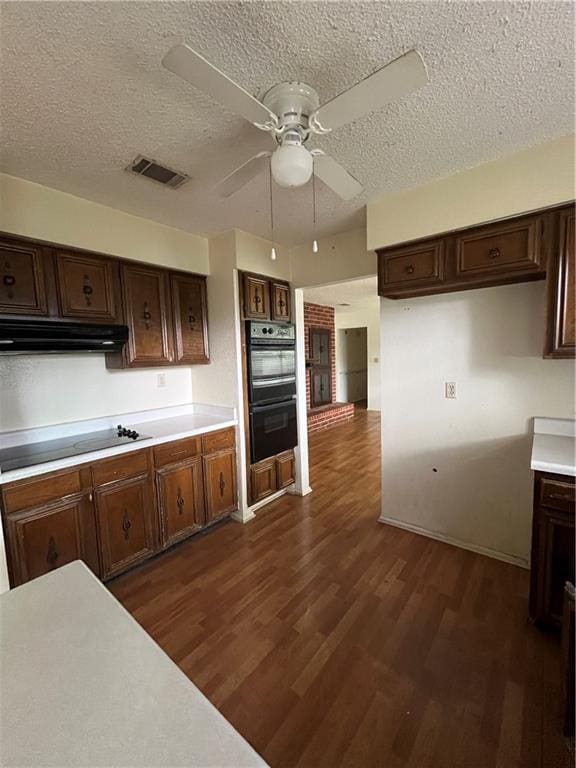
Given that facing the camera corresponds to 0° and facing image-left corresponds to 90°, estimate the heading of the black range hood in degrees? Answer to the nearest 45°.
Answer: approximately 315°

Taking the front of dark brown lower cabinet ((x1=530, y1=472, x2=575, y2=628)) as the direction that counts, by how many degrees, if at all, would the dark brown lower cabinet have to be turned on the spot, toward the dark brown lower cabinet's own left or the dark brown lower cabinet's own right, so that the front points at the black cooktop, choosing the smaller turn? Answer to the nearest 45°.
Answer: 0° — it already faces it

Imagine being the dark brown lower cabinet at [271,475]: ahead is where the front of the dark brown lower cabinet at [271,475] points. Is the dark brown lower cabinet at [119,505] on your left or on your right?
on your right

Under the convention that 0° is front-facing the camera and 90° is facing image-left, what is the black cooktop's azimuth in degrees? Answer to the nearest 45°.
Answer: approximately 315°

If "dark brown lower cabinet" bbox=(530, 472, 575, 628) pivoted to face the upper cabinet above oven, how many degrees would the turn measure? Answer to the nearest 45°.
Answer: approximately 45° to its right

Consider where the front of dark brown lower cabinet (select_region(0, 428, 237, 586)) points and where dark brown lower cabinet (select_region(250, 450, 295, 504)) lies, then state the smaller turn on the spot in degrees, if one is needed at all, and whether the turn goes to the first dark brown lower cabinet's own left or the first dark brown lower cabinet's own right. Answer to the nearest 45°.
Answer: approximately 45° to the first dark brown lower cabinet's own left
